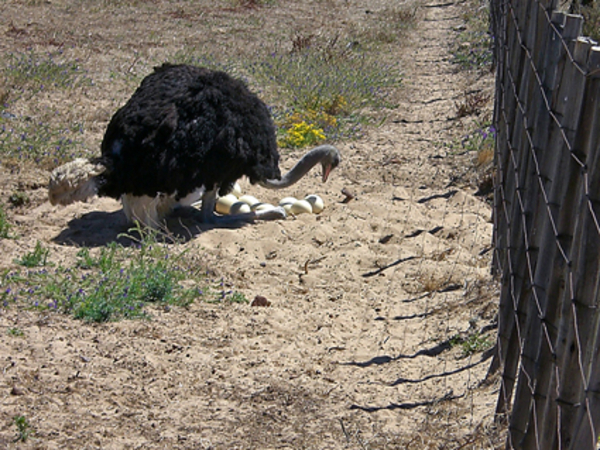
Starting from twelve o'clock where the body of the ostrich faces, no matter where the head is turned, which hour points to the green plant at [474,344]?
The green plant is roughly at 2 o'clock from the ostrich.

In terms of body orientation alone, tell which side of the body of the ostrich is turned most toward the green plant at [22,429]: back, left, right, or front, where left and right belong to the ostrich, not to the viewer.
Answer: right

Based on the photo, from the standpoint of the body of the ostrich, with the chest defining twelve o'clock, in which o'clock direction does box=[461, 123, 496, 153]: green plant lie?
The green plant is roughly at 11 o'clock from the ostrich.

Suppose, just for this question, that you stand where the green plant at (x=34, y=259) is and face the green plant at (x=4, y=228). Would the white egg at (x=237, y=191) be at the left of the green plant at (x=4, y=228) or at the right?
right

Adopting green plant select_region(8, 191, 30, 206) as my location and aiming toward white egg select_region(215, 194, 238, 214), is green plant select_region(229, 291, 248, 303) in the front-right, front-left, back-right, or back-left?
front-right

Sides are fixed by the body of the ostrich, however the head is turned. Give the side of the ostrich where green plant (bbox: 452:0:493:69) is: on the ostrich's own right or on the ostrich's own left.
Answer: on the ostrich's own left

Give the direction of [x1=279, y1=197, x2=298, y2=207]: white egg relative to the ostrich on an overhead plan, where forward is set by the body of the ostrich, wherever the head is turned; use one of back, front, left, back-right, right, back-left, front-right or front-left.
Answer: front-left

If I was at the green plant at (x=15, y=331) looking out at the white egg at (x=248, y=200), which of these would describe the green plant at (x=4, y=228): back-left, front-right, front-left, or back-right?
front-left

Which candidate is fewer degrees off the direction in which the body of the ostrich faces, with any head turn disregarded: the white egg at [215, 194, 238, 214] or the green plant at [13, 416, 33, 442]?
the white egg

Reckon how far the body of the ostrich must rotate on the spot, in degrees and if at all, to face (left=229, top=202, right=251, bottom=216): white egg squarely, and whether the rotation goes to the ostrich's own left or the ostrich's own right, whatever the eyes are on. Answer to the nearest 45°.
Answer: approximately 45° to the ostrich's own left

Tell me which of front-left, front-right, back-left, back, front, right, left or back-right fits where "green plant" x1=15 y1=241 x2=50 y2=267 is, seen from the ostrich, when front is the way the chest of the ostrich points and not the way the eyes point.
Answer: back-right

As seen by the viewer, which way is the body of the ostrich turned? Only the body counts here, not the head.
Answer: to the viewer's right

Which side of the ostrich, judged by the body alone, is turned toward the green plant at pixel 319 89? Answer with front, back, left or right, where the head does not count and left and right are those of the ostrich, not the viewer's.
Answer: left

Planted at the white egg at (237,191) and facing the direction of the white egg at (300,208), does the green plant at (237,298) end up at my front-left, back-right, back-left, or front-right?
front-right

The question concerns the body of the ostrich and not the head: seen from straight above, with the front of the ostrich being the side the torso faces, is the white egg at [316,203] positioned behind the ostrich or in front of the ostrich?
in front

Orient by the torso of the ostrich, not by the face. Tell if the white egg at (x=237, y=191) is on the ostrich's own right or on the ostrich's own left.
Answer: on the ostrich's own left
